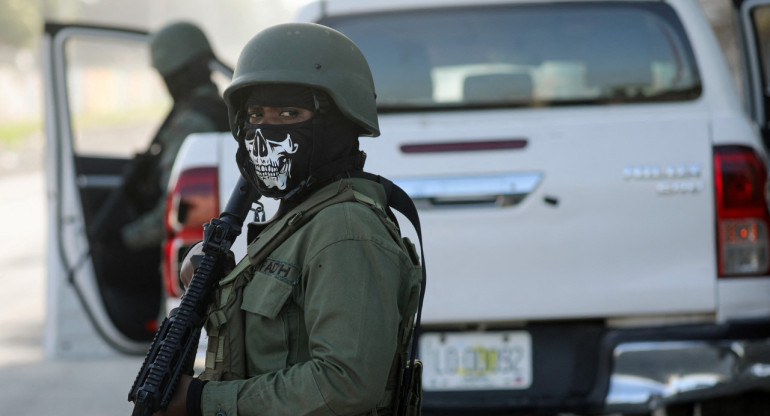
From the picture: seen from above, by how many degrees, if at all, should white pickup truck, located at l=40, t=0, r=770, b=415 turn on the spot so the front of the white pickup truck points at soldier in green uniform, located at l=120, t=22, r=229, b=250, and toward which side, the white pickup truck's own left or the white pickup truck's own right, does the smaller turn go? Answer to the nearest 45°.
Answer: approximately 45° to the white pickup truck's own left

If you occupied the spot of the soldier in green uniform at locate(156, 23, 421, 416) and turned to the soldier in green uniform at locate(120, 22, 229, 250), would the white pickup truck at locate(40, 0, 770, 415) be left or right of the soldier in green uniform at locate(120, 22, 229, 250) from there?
right

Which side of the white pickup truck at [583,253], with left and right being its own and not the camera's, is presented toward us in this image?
back

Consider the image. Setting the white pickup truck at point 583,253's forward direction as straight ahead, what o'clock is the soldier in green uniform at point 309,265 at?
The soldier in green uniform is roughly at 7 o'clock from the white pickup truck.
